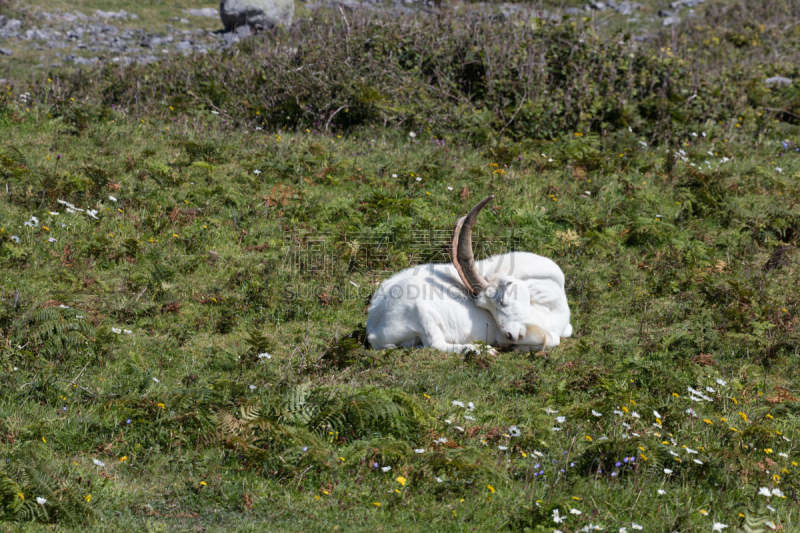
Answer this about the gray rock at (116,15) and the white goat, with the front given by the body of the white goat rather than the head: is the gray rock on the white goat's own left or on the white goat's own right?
on the white goat's own left

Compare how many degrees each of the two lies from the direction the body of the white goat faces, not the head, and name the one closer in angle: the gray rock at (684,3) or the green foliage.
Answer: the gray rock

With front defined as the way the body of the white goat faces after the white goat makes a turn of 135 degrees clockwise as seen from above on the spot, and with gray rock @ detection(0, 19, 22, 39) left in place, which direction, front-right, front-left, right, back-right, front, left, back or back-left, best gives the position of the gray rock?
right

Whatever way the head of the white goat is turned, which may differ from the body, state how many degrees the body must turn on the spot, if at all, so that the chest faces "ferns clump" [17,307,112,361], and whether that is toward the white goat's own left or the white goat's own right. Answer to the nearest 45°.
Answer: approximately 135° to the white goat's own right

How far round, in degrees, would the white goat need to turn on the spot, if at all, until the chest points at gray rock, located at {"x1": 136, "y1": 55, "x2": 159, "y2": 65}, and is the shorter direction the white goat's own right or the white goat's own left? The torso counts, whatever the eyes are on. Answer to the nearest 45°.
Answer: approximately 135° to the white goat's own left

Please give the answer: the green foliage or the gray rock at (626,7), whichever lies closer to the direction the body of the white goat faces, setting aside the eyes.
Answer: the gray rock

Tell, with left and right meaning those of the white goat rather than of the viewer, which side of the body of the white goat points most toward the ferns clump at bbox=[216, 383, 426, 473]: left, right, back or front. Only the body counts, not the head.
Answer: right

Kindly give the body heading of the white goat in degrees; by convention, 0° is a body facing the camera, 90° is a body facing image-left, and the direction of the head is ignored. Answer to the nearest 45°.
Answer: approximately 270°

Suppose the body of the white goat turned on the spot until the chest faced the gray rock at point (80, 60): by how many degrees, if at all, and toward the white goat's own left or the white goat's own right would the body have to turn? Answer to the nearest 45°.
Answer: approximately 135° to the white goat's own left
